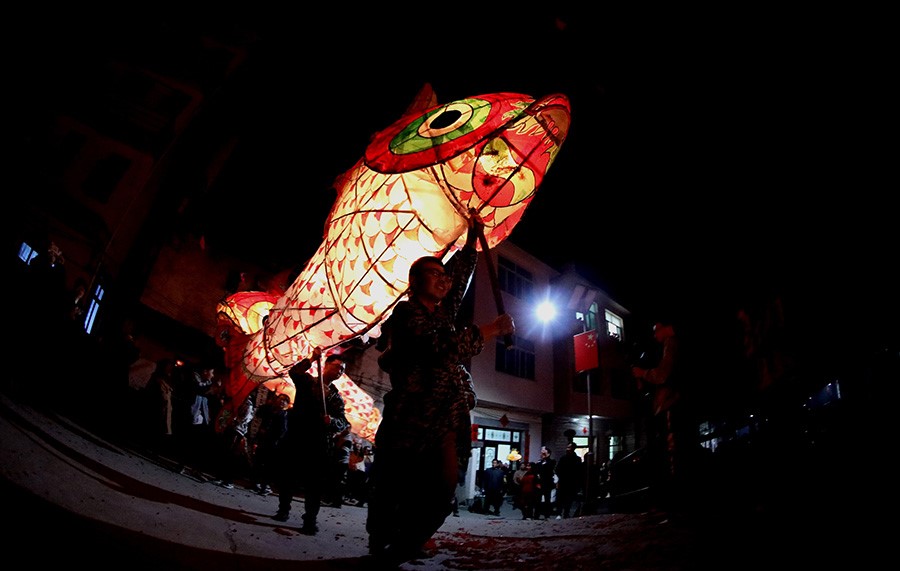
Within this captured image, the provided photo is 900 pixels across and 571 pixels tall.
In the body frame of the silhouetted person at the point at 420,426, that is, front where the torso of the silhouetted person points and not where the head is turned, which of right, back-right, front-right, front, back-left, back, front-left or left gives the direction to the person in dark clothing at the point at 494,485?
back-left

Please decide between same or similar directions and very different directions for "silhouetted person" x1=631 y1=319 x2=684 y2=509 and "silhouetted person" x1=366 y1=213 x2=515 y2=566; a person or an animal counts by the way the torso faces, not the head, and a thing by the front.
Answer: very different directions

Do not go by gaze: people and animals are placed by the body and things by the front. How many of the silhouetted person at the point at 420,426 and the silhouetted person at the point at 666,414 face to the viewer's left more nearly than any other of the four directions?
1

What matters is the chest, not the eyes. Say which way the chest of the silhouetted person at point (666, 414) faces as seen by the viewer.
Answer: to the viewer's left

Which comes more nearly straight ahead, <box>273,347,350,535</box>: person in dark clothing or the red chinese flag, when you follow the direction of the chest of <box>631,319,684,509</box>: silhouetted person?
the person in dark clothing

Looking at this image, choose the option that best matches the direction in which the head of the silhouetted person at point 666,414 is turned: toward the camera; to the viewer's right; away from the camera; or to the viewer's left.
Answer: to the viewer's left

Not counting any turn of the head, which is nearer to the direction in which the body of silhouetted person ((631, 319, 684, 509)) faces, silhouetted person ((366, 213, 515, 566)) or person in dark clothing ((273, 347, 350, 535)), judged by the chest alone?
the person in dark clothing

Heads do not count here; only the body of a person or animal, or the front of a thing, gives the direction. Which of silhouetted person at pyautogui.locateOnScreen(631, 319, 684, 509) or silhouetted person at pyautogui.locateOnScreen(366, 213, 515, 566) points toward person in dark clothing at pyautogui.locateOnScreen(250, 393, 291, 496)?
silhouetted person at pyautogui.locateOnScreen(631, 319, 684, 509)

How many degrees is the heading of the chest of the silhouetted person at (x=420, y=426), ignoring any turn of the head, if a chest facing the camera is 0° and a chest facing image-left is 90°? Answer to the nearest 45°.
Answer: approximately 315°

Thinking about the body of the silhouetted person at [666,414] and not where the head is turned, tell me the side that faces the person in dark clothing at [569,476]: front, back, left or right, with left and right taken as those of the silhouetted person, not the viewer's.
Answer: right

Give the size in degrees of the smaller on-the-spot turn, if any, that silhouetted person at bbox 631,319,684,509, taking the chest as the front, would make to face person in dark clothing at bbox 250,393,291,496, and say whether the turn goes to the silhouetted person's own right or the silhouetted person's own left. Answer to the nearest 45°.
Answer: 0° — they already face them

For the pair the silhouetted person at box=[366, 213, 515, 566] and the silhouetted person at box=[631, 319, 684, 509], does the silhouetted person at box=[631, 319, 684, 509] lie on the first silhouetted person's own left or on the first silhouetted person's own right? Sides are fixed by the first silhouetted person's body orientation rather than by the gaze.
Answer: on the first silhouetted person's own left
